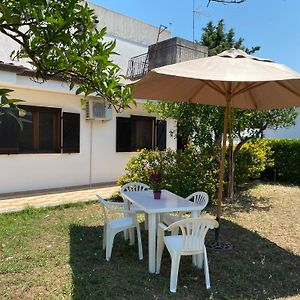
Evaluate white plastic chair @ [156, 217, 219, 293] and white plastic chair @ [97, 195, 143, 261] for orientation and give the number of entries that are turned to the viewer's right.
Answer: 1

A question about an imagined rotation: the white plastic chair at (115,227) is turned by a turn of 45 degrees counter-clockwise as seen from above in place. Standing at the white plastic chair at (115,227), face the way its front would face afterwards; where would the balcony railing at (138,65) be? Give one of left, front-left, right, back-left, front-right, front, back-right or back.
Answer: front-left

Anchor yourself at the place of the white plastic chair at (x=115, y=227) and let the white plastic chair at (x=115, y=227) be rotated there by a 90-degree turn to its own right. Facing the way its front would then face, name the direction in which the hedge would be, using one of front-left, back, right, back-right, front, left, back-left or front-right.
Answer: back-left

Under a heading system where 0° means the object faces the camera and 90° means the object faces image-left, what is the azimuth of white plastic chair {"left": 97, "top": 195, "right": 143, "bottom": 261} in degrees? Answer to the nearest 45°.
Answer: approximately 270°

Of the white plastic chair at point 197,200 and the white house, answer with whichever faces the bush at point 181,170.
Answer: the white house

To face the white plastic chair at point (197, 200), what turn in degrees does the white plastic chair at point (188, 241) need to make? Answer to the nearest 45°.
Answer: approximately 45° to its right

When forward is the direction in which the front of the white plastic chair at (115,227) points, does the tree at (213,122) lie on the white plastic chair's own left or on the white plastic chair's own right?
on the white plastic chair's own left

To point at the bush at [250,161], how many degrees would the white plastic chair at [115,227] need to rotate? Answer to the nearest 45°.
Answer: approximately 45° to its left

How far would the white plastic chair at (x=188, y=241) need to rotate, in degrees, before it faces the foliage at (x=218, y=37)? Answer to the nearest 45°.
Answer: approximately 45° to its right

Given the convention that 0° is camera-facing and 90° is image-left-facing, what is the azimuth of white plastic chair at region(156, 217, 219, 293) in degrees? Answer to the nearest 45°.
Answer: approximately 135°

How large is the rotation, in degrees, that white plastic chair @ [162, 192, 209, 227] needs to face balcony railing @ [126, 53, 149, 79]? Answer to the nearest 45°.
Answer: approximately 135° to its right

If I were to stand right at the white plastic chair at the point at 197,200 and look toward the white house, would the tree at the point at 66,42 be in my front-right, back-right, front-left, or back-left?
back-left

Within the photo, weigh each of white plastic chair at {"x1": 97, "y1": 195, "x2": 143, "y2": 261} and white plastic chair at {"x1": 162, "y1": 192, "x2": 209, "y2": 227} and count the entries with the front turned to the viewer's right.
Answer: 1

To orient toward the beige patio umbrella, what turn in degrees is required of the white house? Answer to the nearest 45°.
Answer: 0° — it already faces it

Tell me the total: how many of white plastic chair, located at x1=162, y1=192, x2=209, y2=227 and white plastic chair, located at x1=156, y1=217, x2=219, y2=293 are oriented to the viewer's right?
0

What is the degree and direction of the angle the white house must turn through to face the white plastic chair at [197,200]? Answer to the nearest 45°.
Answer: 0° — it already faces it
